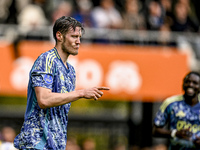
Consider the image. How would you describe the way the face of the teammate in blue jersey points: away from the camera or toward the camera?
toward the camera

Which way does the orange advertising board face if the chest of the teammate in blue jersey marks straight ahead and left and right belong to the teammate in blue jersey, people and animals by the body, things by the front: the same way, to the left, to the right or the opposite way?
the same way

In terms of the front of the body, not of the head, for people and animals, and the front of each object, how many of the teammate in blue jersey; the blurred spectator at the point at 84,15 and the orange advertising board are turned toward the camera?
3

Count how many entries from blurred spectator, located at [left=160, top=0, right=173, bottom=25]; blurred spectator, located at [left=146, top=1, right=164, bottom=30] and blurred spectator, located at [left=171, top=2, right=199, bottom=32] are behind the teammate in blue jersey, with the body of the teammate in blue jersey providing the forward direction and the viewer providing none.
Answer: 3

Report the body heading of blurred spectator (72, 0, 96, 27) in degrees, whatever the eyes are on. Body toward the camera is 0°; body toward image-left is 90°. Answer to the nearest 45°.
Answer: approximately 0°

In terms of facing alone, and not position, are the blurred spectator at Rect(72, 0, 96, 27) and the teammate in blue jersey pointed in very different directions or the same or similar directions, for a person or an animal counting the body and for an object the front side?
same or similar directions

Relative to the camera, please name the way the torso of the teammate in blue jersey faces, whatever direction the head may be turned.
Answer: toward the camera

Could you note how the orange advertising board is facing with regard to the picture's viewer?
facing the viewer
